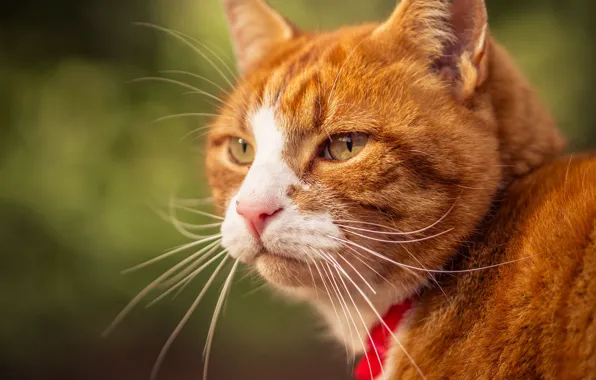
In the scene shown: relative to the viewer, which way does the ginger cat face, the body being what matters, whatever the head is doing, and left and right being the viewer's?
facing the viewer and to the left of the viewer
